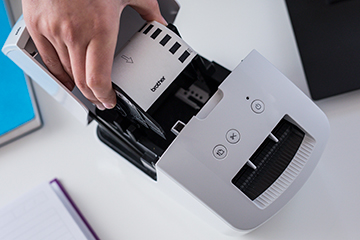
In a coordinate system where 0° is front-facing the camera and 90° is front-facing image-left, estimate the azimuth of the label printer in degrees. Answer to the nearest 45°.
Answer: approximately 315°
